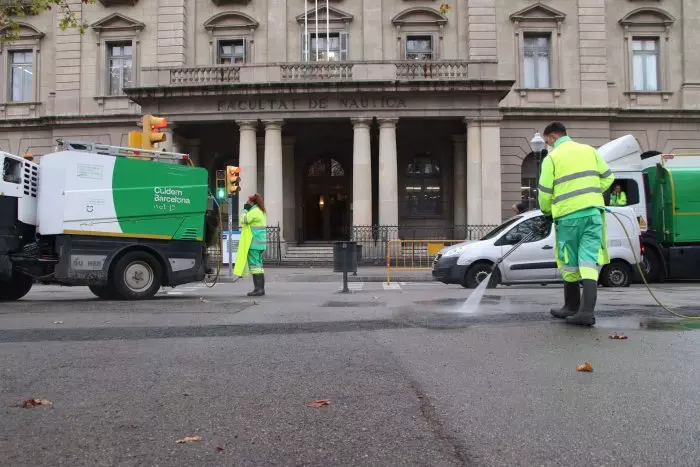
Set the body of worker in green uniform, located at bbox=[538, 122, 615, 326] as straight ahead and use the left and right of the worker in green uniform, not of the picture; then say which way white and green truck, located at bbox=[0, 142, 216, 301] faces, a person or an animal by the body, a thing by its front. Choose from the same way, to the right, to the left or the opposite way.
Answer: to the left

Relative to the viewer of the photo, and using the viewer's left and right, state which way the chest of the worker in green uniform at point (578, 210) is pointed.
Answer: facing away from the viewer and to the left of the viewer

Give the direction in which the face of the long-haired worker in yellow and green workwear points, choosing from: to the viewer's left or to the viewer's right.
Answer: to the viewer's left

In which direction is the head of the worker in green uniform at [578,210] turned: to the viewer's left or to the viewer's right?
to the viewer's left

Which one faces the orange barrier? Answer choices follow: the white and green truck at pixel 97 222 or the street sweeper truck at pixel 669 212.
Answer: the street sweeper truck

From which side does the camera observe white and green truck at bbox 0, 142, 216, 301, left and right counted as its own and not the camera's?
left

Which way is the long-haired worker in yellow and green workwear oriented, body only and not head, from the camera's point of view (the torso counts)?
to the viewer's left

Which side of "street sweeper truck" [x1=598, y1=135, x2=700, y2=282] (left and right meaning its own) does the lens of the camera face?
left

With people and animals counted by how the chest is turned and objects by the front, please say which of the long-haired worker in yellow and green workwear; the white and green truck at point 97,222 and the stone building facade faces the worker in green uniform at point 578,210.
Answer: the stone building facade

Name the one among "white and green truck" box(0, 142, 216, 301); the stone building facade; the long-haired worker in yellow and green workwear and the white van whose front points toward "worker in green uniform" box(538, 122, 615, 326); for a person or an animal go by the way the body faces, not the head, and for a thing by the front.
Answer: the stone building facade

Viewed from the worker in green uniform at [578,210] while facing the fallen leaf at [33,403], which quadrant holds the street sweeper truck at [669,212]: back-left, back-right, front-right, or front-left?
back-right

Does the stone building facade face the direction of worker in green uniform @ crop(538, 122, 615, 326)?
yes

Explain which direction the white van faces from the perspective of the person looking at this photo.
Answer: facing to the left of the viewer

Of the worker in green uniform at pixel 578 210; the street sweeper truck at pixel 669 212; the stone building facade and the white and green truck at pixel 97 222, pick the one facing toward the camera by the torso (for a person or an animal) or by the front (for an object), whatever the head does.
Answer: the stone building facade

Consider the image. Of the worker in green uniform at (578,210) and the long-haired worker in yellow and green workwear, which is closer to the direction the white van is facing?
the long-haired worker in yellow and green workwear

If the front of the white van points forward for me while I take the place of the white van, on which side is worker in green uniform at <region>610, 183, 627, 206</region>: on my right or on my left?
on my right
